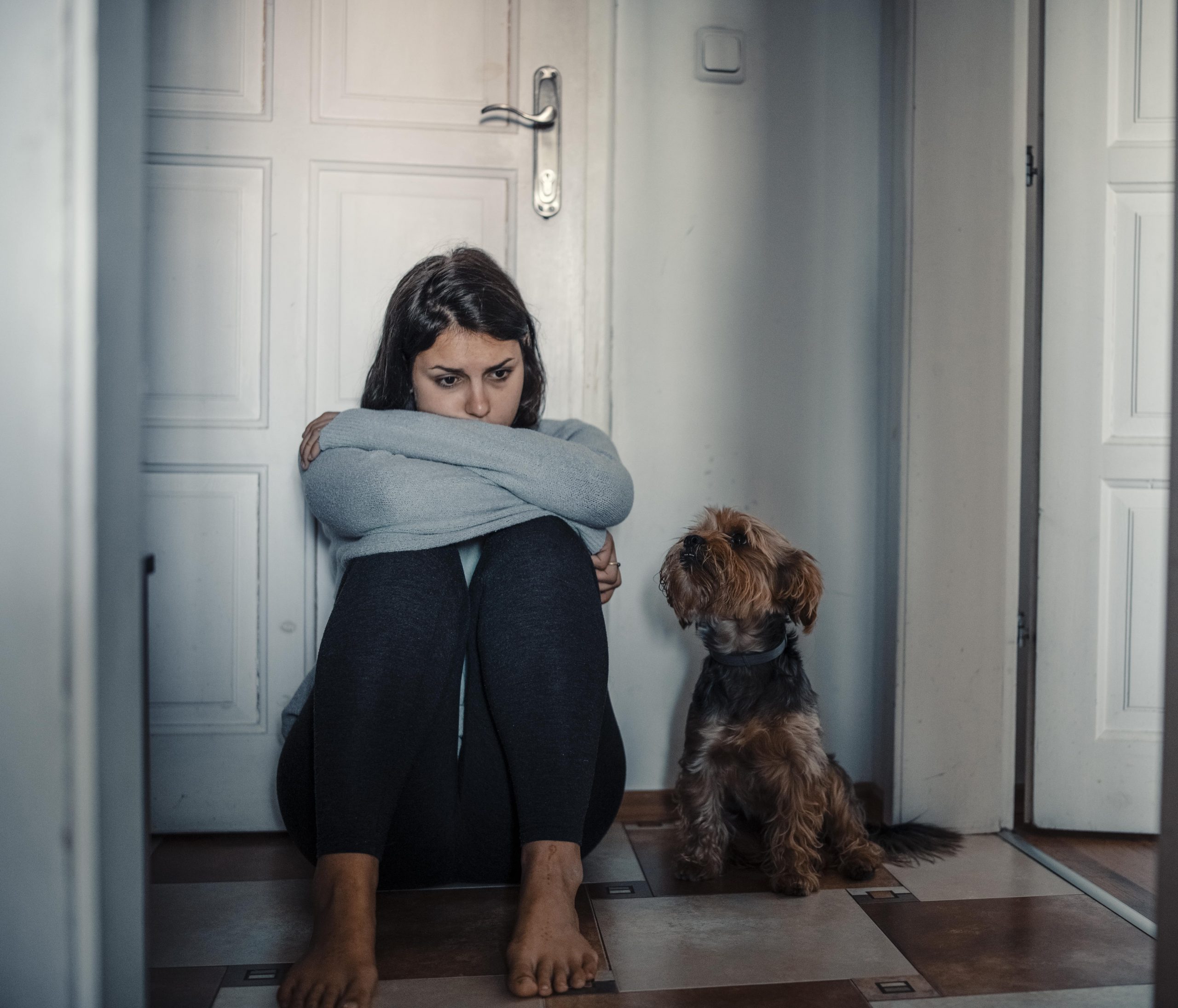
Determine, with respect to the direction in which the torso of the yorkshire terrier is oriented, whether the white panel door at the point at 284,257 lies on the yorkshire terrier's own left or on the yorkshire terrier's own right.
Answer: on the yorkshire terrier's own right

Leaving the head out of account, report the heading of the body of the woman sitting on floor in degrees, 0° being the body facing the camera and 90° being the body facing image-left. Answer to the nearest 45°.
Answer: approximately 0°

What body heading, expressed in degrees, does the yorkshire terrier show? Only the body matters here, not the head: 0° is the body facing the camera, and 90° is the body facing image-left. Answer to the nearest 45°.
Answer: approximately 45°

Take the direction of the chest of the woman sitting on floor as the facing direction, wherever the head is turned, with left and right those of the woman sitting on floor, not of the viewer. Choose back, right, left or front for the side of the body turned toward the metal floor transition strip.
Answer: left

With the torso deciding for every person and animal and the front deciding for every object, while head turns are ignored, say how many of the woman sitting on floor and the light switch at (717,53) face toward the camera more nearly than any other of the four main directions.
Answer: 2
